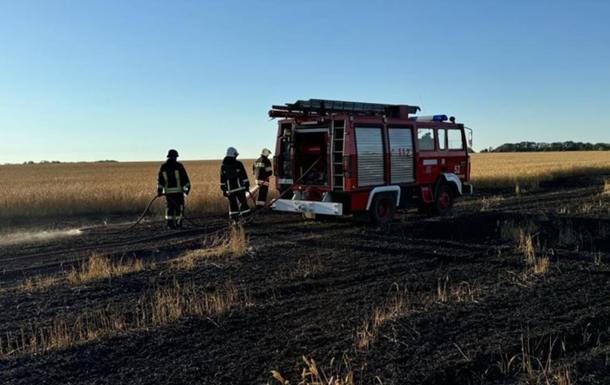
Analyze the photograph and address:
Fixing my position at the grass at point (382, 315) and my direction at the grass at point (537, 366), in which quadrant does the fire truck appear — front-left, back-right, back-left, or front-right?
back-left

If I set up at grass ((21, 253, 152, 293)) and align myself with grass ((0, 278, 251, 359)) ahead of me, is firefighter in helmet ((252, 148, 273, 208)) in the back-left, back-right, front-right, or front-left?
back-left

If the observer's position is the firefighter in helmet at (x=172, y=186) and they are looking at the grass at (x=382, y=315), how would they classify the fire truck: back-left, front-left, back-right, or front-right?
front-left

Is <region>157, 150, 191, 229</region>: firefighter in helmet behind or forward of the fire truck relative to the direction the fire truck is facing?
behind

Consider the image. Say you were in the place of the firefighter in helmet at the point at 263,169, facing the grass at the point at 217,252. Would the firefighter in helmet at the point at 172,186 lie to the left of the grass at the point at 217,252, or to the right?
right

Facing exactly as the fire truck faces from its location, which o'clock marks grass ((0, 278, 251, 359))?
The grass is roughly at 5 o'clock from the fire truck.

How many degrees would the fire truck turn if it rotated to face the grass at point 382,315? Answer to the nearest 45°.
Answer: approximately 135° to its right

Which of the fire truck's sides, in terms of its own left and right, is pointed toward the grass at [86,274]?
back

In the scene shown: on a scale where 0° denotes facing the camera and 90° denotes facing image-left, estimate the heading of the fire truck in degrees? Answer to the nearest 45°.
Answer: approximately 225°

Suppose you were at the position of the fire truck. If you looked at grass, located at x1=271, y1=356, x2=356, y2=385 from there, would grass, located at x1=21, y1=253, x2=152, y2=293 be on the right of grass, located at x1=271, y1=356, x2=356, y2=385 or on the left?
right

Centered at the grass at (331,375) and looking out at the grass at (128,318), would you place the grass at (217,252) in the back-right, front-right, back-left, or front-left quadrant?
front-right

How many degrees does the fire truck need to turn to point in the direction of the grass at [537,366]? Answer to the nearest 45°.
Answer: approximately 135° to its right

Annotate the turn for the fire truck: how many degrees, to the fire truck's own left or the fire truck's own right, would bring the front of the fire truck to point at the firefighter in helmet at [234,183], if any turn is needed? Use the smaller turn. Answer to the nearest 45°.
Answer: approximately 135° to the fire truck's own left
